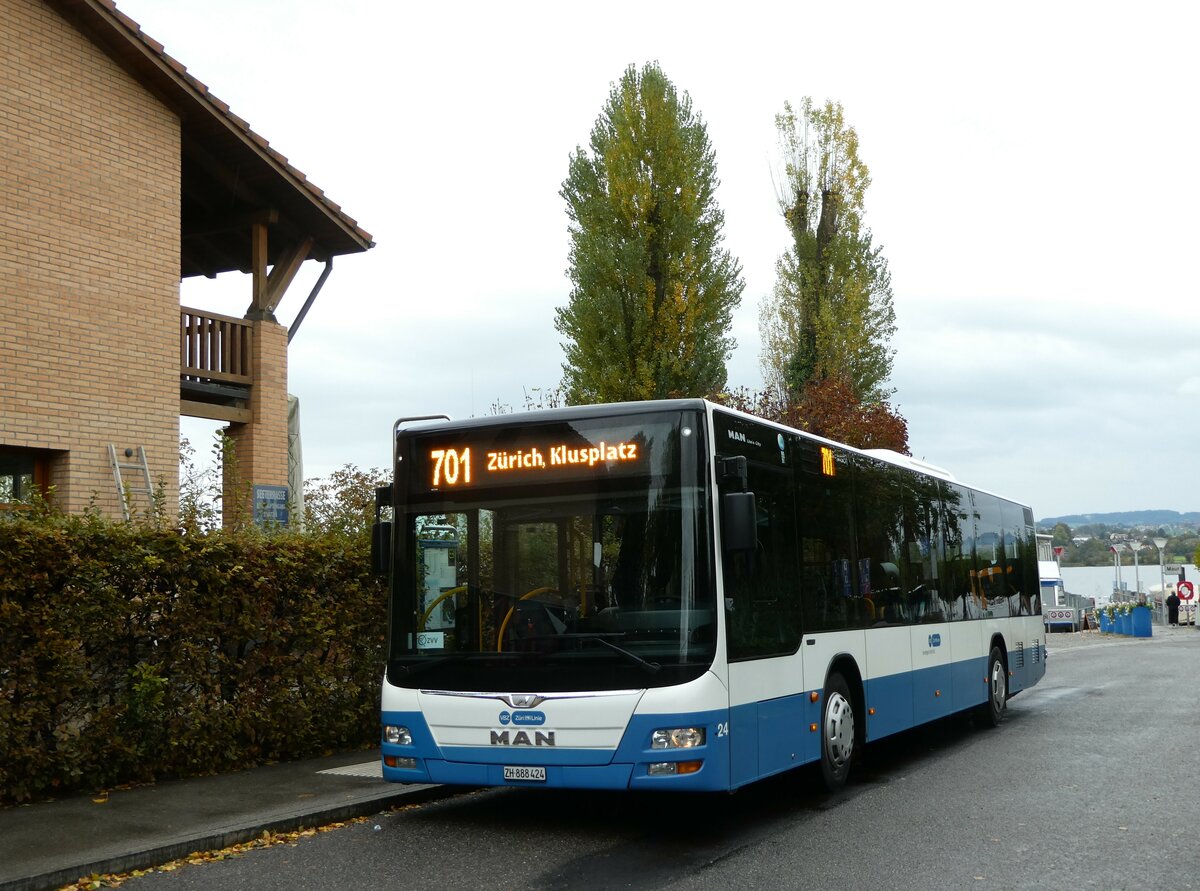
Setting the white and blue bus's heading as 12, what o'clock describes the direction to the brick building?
The brick building is roughly at 3 o'clock from the white and blue bus.

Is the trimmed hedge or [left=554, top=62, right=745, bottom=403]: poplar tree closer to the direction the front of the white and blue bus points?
the trimmed hedge

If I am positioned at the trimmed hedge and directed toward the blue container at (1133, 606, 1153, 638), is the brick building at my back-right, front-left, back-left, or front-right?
front-left

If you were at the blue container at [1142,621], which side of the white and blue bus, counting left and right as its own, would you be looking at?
back

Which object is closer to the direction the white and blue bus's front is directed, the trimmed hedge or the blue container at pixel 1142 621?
the trimmed hedge

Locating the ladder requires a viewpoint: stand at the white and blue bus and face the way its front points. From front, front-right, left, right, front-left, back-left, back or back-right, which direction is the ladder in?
right

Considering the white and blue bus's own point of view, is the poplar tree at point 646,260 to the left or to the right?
on its right

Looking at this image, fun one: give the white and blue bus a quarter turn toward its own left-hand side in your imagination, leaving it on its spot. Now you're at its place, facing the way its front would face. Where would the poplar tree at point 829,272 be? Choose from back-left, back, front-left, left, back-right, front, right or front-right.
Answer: back-left

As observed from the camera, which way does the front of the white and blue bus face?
facing the viewer and to the left of the viewer
